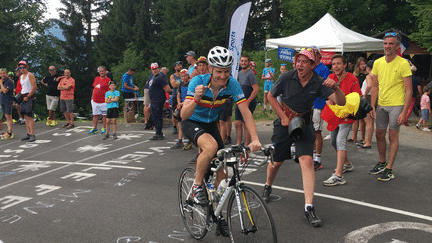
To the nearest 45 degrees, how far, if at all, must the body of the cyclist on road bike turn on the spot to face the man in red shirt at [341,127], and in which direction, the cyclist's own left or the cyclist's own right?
approximately 90° to the cyclist's own left

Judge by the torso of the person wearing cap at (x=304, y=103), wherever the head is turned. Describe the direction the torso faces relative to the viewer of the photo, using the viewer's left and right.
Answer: facing the viewer

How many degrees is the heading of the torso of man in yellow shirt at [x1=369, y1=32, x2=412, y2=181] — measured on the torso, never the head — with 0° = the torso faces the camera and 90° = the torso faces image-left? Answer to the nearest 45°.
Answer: approximately 45°

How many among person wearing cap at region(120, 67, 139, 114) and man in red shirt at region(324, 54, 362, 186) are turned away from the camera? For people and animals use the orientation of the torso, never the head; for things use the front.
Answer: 0

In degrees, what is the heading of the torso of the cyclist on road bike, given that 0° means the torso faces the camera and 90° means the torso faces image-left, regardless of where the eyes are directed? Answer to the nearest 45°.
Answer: approximately 315°

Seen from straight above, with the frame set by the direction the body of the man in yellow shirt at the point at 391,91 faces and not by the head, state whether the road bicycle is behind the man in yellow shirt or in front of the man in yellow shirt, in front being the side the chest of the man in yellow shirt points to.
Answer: in front

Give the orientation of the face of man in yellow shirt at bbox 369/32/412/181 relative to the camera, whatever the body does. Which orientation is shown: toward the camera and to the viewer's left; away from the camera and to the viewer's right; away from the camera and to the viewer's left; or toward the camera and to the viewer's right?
toward the camera and to the viewer's left

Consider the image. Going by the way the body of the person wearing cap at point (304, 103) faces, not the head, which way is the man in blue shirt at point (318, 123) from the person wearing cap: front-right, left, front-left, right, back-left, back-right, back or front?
back

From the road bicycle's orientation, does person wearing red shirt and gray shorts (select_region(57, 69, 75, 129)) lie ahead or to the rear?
to the rear

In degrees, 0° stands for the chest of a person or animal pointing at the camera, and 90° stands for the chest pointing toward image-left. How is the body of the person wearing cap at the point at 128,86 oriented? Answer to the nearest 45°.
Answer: approximately 315°

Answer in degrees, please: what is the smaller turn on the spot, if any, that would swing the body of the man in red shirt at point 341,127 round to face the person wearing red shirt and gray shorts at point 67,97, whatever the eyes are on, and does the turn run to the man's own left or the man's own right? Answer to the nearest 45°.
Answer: approximately 90° to the man's own right

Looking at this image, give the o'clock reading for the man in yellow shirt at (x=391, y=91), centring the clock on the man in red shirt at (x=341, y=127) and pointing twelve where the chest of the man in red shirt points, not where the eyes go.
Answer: The man in yellow shirt is roughly at 7 o'clock from the man in red shirt.

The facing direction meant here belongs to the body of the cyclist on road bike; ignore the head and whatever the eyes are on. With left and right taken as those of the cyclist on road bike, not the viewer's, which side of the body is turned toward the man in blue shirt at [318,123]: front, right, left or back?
left

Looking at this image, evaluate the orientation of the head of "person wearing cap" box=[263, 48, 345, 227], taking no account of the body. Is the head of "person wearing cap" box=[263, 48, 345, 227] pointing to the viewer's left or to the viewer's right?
to the viewer's left

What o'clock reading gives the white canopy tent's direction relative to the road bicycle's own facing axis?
The white canopy tent is roughly at 8 o'clock from the road bicycle.

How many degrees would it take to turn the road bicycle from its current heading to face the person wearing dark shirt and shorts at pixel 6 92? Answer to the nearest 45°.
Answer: approximately 180°
